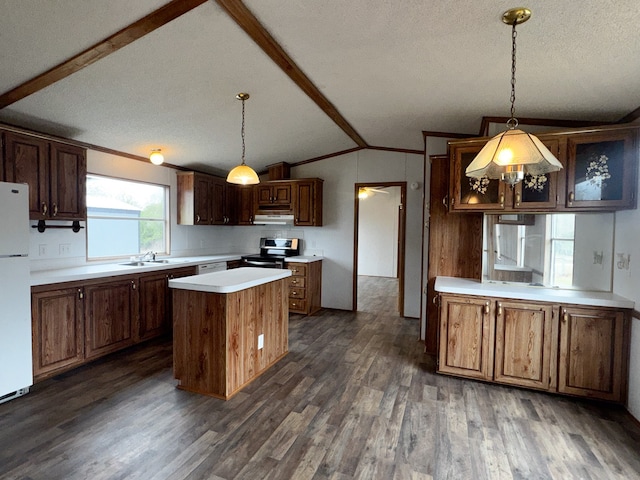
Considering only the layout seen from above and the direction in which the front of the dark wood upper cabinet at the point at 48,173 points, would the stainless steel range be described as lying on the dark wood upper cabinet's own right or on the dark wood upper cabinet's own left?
on the dark wood upper cabinet's own left

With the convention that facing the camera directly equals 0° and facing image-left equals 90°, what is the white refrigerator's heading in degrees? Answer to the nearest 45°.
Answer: approximately 315°

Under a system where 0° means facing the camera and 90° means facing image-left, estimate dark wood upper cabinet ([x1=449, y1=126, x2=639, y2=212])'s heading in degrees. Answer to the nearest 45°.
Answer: approximately 0°

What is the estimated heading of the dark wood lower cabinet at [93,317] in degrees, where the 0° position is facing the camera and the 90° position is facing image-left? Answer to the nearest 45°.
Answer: approximately 315°

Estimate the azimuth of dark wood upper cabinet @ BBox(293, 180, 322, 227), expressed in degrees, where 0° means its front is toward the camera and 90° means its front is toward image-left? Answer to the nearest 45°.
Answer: approximately 45°

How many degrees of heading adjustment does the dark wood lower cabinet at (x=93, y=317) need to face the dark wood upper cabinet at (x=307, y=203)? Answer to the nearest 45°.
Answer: approximately 45° to its left

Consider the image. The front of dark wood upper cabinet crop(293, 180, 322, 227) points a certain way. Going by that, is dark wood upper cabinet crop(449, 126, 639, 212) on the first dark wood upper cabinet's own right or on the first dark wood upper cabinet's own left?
on the first dark wood upper cabinet's own left

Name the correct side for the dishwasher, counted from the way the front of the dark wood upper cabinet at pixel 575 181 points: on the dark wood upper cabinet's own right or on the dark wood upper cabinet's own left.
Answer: on the dark wood upper cabinet's own right

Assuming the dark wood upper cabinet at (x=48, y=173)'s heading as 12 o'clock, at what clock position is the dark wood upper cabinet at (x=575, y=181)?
the dark wood upper cabinet at (x=575, y=181) is roughly at 12 o'clock from the dark wood upper cabinet at (x=48, y=173).

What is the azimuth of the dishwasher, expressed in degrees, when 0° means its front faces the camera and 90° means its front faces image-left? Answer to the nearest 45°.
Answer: approximately 315°

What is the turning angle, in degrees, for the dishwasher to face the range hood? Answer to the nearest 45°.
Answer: approximately 90° to its left

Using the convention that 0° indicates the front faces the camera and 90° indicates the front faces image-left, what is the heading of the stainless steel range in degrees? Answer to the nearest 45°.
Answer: approximately 45°

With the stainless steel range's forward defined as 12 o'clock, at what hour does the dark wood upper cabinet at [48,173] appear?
The dark wood upper cabinet is roughly at 12 o'clock from the stainless steel range.
